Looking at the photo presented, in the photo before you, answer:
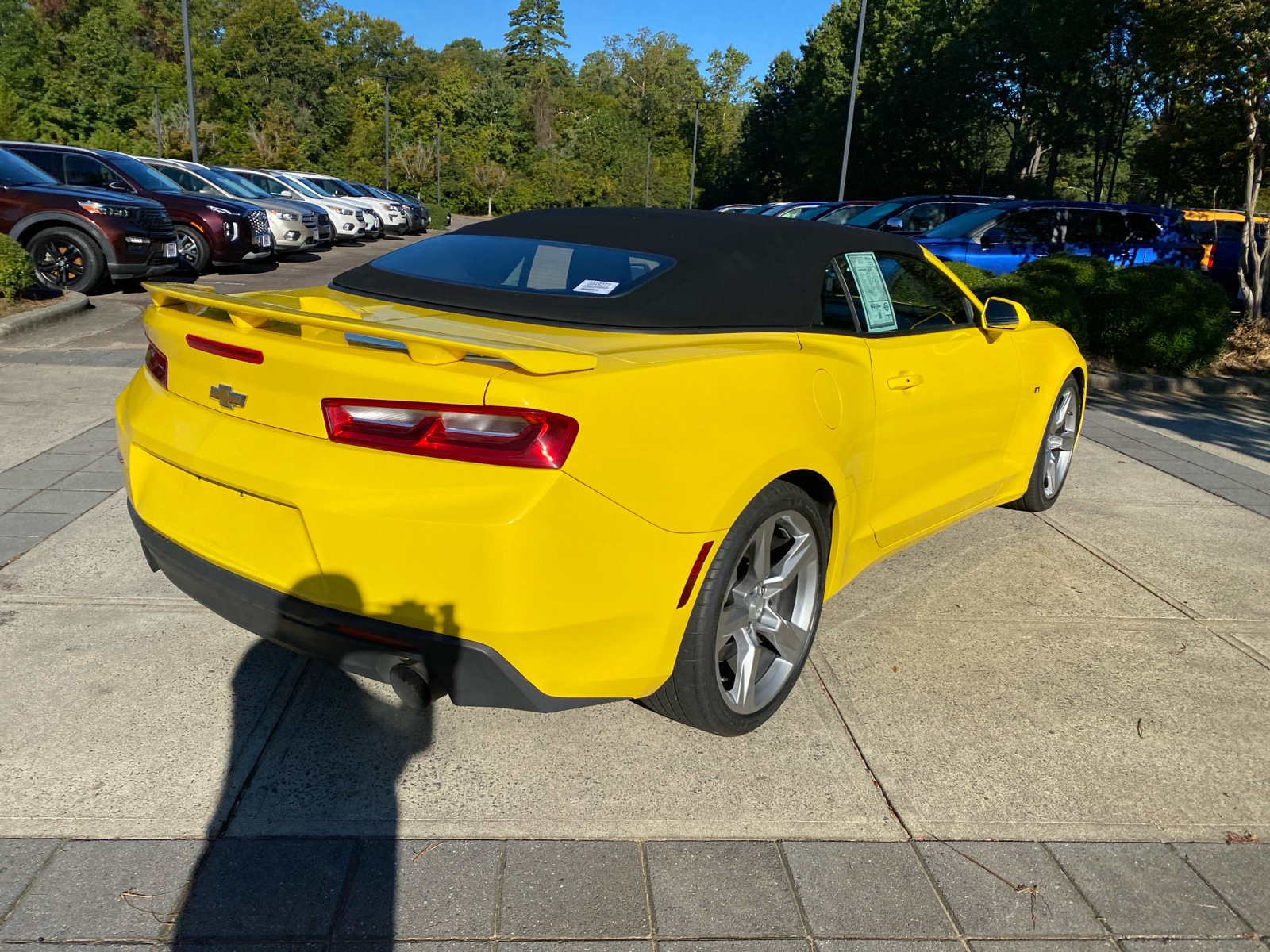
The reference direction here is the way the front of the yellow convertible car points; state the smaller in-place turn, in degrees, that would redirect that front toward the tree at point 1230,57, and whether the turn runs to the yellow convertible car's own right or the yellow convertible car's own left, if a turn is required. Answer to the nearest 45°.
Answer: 0° — it already faces it

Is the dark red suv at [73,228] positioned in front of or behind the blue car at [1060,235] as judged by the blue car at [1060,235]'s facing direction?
in front

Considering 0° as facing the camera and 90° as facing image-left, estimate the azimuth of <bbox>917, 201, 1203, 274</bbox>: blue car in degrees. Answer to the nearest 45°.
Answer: approximately 90°

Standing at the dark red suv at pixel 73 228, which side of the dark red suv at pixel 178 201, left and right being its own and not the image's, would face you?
right

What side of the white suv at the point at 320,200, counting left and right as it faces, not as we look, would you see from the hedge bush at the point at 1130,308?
front

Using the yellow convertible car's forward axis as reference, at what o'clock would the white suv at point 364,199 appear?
The white suv is roughly at 10 o'clock from the yellow convertible car.

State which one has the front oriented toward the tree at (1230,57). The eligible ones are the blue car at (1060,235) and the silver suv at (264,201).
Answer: the silver suv

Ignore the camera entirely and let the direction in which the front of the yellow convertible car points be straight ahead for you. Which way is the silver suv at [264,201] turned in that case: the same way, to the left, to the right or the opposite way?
to the right

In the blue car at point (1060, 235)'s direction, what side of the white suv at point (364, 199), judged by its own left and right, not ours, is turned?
front

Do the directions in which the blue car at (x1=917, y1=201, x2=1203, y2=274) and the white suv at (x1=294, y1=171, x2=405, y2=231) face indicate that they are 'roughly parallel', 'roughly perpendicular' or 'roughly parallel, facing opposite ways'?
roughly parallel, facing opposite ways

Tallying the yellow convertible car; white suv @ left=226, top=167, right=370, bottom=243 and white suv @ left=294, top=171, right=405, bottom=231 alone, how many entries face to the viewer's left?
0

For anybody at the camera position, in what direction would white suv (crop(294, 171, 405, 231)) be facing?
facing the viewer and to the right of the viewer

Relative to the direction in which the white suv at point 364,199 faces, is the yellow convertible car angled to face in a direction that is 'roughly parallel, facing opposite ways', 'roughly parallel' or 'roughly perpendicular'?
roughly perpendicular

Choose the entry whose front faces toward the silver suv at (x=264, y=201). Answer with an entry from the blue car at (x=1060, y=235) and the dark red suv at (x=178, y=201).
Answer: the blue car

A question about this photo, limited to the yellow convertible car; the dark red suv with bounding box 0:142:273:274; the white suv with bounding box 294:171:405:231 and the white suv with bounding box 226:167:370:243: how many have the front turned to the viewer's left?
0
